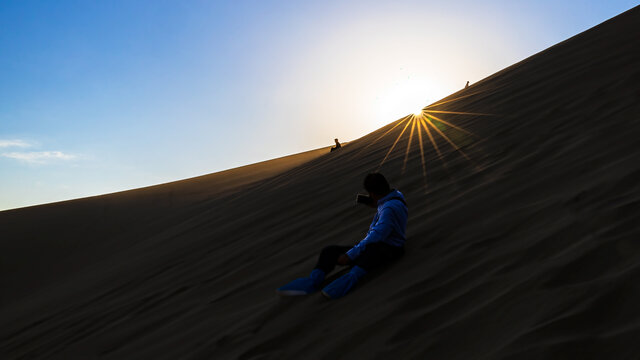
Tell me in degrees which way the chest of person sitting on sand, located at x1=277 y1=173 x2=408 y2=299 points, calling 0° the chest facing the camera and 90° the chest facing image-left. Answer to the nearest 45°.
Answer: approximately 90°
